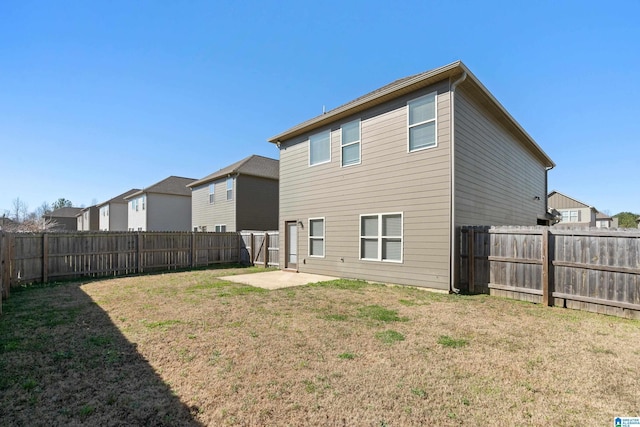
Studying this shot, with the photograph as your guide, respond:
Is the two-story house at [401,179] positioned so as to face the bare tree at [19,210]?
no

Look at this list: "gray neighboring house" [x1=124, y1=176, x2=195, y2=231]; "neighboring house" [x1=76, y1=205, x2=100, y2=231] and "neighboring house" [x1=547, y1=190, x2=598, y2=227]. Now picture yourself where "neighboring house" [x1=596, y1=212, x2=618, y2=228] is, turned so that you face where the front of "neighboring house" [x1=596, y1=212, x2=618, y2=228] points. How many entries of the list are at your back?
0

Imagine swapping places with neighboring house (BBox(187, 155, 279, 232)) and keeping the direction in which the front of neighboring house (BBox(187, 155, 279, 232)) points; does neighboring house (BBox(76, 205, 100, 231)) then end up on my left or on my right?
on my left

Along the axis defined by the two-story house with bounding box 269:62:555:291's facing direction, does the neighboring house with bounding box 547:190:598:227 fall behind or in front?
in front

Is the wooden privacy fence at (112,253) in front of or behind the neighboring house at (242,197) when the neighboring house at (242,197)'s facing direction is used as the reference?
behind

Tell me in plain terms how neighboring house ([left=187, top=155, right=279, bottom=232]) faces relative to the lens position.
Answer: facing away from the viewer and to the right of the viewer

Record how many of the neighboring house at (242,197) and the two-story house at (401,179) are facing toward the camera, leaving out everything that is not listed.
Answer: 0
